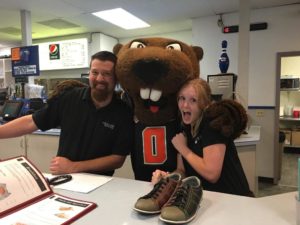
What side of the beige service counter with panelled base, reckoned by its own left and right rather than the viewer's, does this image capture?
front

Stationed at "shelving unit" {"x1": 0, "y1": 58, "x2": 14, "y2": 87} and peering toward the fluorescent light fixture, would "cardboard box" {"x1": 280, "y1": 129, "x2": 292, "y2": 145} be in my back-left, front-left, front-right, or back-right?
front-left

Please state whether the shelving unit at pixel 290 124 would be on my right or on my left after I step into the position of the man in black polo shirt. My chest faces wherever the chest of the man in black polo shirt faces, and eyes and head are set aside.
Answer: on my left

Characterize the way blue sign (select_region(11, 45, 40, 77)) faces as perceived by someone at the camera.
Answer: facing the viewer

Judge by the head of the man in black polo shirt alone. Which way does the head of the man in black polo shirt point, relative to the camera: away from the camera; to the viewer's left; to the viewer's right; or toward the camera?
toward the camera

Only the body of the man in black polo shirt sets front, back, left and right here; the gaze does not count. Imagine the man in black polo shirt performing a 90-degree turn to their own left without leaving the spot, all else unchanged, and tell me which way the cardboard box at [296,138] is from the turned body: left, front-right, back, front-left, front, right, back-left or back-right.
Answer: front-left

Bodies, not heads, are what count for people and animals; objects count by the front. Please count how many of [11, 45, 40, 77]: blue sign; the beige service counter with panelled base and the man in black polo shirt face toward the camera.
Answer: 3
